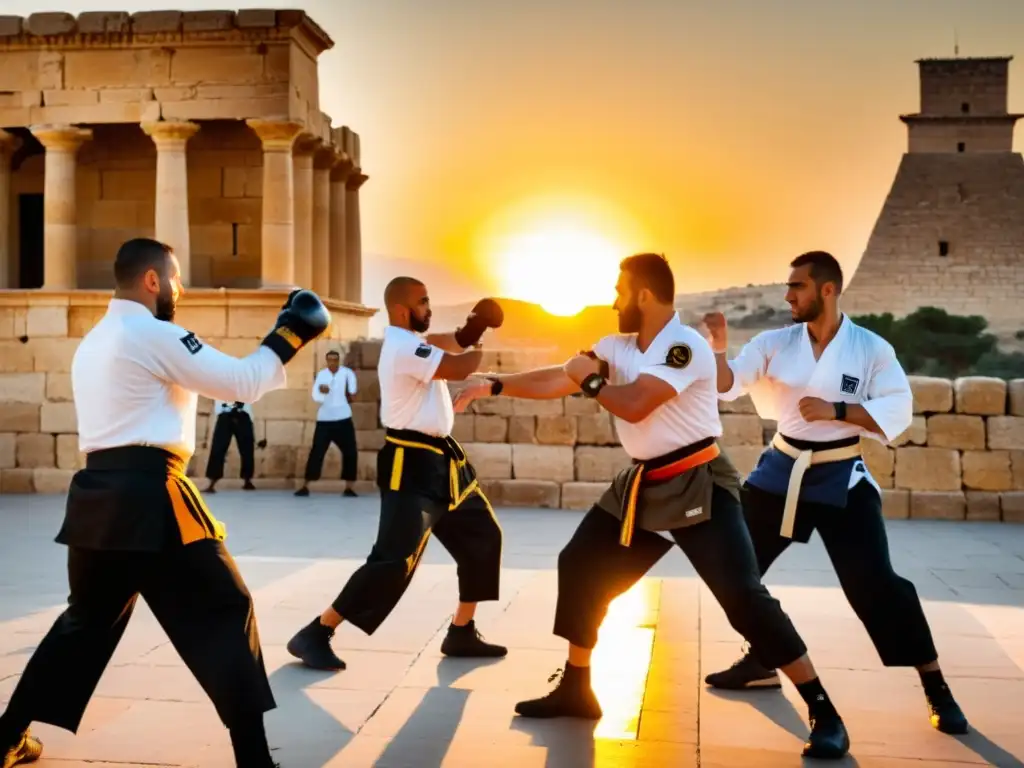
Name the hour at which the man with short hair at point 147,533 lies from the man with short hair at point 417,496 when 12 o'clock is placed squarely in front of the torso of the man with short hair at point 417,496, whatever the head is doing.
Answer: the man with short hair at point 147,533 is roughly at 4 o'clock from the man with short hair at point 417,496.

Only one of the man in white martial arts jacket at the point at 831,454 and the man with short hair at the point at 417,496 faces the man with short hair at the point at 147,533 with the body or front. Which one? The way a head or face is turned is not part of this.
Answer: the man in white martial arts jacket

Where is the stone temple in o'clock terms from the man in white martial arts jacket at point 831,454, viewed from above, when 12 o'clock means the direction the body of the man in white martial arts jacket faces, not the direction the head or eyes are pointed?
The stone temple is roughly at 3 o'clock from the man in white martial arts jacket.

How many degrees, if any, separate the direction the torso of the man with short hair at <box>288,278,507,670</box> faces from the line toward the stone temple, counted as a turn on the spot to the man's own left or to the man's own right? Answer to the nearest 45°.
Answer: approximately 90° to the man's own left

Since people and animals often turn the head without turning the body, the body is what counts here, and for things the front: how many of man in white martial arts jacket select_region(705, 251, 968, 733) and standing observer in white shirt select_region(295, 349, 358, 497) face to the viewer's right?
0

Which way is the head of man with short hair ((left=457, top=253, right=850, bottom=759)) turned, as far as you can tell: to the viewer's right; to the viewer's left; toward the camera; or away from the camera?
to the viewer's left

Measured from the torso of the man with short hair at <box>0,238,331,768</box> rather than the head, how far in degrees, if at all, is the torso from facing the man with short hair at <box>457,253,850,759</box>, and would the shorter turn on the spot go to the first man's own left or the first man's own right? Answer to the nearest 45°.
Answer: approximately 45° to the first man's own right

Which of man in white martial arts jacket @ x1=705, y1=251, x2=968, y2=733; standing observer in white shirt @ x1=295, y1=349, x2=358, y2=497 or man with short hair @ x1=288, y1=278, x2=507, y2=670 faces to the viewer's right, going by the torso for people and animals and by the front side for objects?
the man with short hair

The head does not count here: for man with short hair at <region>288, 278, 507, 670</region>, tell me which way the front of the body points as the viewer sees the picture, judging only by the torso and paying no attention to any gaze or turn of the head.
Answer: to the viewer's right

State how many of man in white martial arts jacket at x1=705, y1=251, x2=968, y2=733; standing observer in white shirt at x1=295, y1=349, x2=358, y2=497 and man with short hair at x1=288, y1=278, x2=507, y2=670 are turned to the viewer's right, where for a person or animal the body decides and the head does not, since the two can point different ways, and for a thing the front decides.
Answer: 1

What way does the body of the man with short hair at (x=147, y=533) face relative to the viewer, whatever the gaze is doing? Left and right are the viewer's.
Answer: facing away from the viewer and to the right of the viewer
